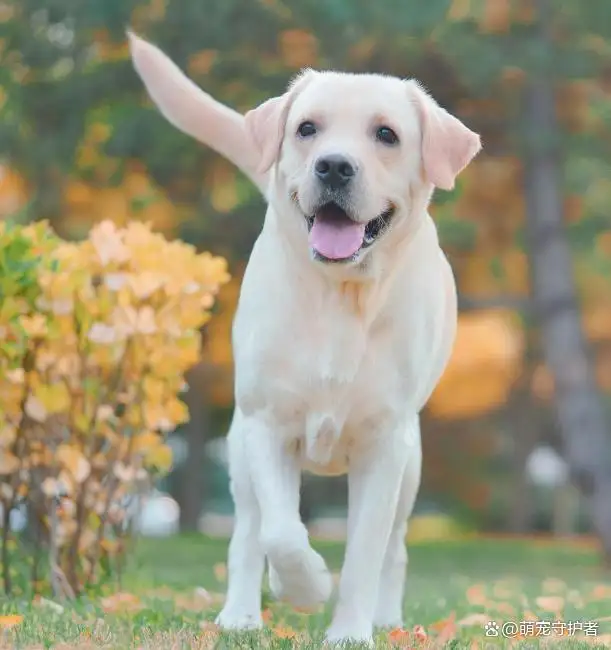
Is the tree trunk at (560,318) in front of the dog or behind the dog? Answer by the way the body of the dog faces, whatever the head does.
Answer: behind

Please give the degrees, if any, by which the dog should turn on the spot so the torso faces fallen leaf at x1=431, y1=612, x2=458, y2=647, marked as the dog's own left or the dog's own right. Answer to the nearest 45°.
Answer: approximately 45° to the dog's own left

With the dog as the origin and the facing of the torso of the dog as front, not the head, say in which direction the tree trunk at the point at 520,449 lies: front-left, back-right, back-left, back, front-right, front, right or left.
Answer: back

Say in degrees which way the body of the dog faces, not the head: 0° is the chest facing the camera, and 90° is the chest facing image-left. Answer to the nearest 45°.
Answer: approximately 0°

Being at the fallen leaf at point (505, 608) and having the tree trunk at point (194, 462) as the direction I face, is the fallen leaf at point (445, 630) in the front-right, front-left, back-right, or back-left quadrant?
back-left

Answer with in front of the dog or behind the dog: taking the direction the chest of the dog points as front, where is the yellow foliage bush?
behind
